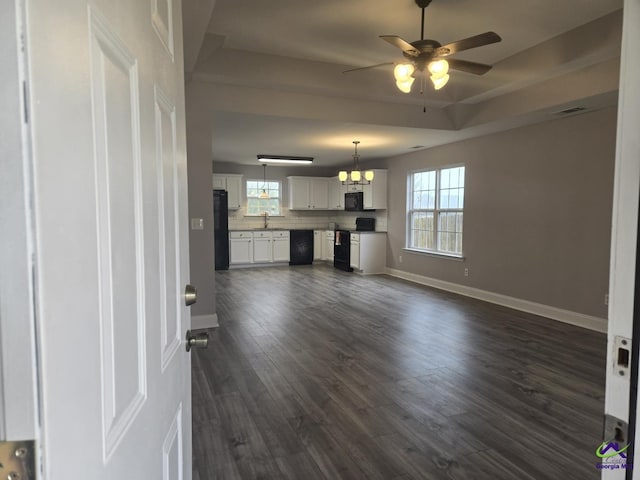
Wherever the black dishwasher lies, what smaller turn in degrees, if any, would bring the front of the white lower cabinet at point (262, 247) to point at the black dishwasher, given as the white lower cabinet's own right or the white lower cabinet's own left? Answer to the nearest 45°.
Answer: approximately 90° to the white lower cabinet's own left

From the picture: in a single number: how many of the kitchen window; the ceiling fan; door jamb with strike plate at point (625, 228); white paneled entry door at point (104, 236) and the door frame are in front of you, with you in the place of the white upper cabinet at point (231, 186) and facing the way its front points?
4

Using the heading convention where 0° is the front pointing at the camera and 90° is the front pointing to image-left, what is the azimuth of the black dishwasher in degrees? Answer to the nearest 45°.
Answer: approximately 0°

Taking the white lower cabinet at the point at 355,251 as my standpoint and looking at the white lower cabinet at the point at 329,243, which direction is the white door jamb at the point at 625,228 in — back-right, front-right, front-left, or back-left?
back-left

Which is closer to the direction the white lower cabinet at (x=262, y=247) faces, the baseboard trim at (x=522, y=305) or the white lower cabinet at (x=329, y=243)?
the baseboard trim
